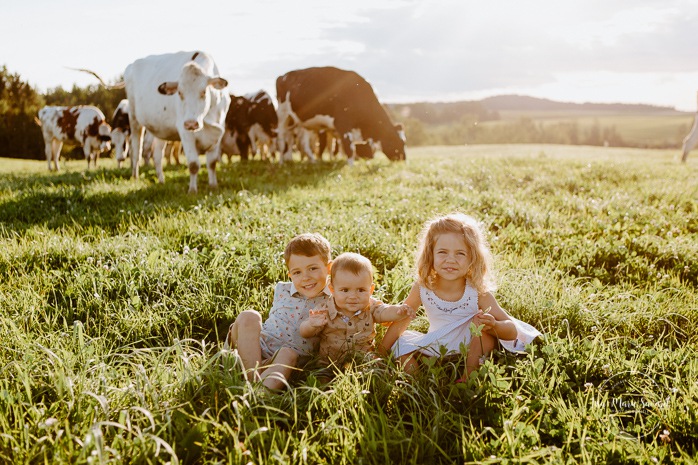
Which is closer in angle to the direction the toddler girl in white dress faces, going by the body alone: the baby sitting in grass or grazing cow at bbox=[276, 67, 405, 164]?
the baby sitting in grass

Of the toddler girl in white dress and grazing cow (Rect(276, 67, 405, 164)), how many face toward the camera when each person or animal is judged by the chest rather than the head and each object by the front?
1

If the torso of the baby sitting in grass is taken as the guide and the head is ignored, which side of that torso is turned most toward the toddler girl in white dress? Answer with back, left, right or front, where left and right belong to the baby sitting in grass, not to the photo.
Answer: left

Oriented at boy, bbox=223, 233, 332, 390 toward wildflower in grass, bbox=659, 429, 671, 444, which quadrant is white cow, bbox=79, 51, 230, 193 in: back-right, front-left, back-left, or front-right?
back-left

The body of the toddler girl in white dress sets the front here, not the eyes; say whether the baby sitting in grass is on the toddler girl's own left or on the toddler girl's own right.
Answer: on the toddler girl's own right

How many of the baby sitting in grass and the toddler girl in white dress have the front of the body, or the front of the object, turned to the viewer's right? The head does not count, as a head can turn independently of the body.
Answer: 0

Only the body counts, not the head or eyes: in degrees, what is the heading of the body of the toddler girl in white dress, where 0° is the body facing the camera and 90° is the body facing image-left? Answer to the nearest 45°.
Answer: approximately 0°

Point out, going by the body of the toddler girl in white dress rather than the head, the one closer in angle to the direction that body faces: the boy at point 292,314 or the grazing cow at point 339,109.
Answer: the boy

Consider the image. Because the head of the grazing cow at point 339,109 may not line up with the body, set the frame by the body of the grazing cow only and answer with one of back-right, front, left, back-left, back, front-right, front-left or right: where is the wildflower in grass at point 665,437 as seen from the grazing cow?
right

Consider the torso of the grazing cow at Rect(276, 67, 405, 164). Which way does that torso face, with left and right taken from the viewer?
facing to the right of the viewer

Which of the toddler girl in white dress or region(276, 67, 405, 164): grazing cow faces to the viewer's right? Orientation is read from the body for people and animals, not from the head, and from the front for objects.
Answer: the grazing cow

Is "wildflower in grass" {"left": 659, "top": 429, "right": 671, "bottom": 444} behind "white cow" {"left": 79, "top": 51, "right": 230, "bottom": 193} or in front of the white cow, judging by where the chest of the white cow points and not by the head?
in front

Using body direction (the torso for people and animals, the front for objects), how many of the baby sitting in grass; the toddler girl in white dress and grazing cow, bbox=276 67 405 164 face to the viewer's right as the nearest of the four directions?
1
